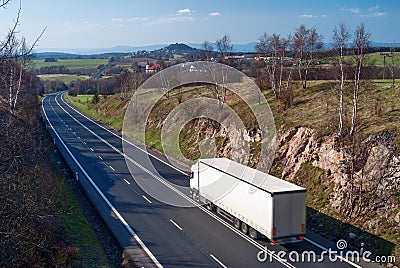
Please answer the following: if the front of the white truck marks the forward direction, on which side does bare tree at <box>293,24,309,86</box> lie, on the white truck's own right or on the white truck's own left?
on the white truck's own right

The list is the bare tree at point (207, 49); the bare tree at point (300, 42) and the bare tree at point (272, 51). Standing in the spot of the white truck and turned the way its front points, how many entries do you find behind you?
0

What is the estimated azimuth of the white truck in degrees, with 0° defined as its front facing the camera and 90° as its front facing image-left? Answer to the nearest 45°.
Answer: approximately 135°

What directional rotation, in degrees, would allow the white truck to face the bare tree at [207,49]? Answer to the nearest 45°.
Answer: approximately 45° to its right

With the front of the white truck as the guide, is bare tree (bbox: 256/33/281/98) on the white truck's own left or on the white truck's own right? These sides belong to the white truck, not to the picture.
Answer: on the white truck's own right

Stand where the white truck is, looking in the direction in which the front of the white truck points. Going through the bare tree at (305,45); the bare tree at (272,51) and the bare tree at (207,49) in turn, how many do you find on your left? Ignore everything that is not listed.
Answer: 0

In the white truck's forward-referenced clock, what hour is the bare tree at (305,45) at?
The bare tree is roughly at 2 o'clock from the white truck.

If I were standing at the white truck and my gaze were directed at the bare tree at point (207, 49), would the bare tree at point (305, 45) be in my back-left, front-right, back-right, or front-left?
front-right

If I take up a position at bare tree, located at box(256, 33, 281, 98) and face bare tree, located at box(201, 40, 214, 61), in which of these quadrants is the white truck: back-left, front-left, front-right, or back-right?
back-left
